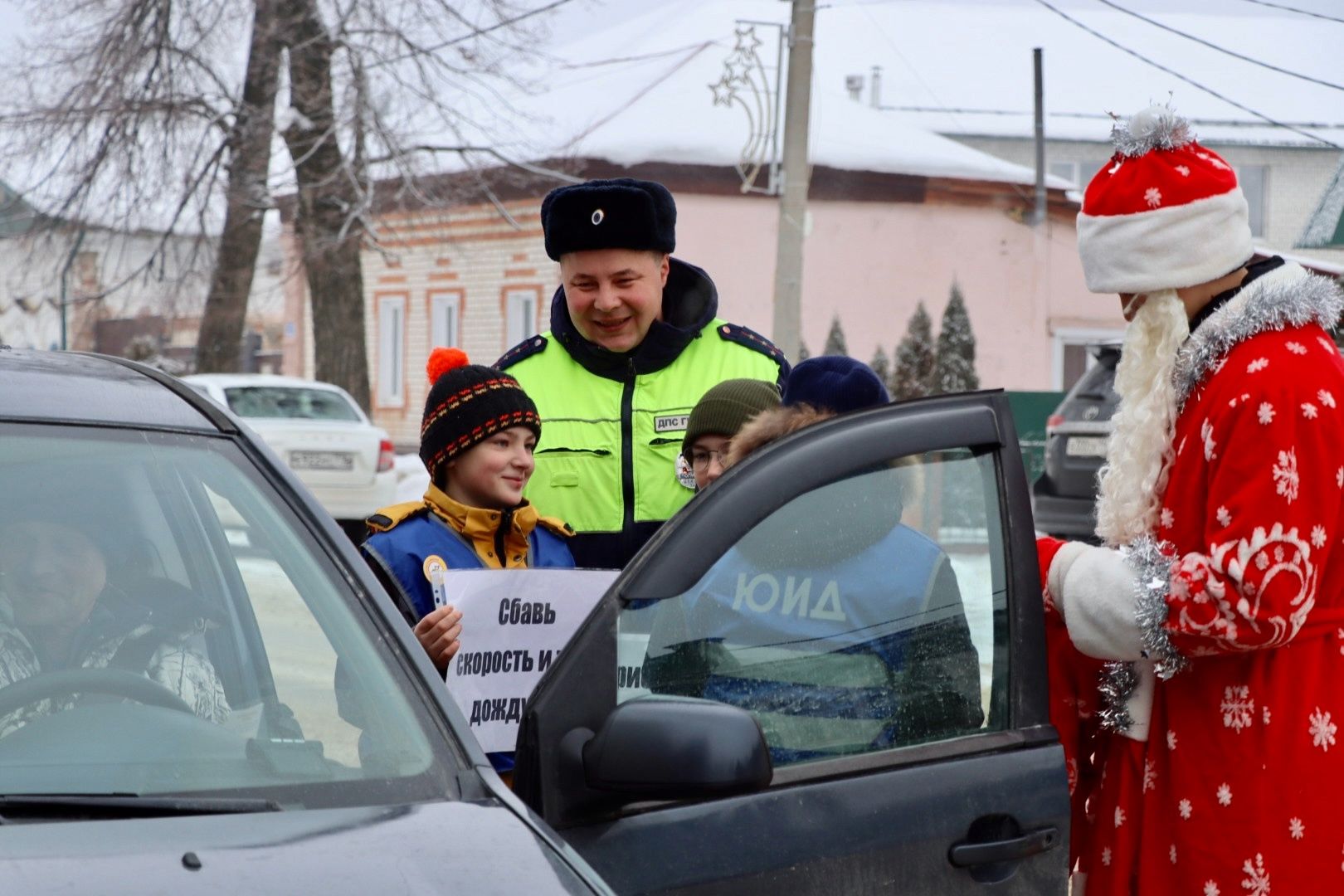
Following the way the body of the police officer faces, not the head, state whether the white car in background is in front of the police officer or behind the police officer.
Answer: behind

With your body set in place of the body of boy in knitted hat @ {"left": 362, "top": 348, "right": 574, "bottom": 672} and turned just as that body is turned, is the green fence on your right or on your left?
on your left

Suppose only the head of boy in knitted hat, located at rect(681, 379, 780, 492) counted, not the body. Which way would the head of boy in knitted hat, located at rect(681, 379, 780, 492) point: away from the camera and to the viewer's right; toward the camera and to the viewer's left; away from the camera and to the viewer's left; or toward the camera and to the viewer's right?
toward the camera and to the viewer's left

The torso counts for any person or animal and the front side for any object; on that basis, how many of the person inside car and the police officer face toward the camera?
2

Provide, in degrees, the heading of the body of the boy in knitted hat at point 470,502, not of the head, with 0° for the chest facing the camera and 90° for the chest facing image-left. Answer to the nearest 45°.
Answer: approximately 315°

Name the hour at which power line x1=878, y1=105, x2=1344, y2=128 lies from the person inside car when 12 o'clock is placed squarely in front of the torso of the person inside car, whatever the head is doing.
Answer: The power line is roughly at 7 o'clock from the person inside car.

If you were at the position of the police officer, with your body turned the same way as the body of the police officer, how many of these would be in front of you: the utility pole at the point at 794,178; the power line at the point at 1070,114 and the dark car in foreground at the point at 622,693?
1

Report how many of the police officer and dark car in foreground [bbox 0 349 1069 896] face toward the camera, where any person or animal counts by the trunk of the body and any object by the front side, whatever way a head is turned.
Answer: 2

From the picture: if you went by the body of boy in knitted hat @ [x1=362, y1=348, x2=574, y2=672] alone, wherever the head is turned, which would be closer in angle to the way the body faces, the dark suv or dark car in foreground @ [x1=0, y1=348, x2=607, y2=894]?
the dark car in foreground

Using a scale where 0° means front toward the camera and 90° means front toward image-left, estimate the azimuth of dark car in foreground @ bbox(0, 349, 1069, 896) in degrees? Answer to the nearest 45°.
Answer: approximately 0°

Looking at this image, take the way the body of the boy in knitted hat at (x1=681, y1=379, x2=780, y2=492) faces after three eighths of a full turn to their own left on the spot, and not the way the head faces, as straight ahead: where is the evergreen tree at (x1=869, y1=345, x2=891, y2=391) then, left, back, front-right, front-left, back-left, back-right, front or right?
left

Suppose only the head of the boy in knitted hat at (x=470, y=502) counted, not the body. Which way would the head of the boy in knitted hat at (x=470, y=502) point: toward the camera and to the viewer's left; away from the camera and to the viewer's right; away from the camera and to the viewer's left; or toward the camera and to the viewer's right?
toward the camera and to the viewer's right
